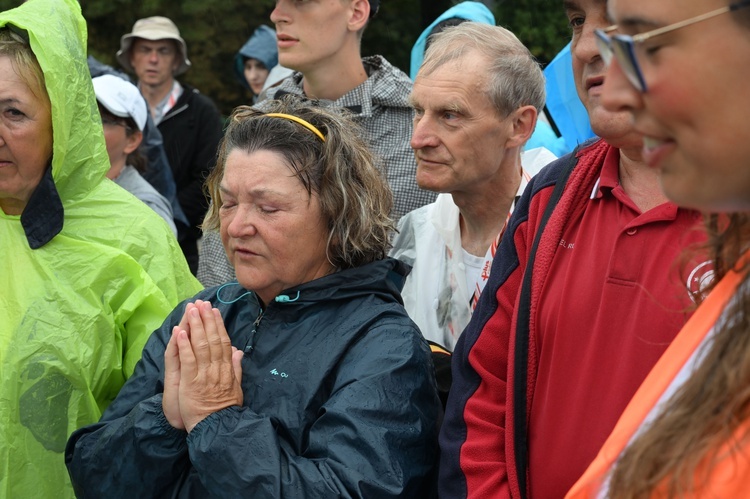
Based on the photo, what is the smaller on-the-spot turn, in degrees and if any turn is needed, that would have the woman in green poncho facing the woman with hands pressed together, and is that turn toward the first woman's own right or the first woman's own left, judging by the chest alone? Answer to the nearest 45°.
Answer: approximately 90° to the first woman's own left

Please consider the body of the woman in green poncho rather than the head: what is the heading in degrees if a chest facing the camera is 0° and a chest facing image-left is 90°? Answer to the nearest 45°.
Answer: approximately 45°

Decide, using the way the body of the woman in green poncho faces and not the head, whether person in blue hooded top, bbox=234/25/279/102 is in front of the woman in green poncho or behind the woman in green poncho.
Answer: behind

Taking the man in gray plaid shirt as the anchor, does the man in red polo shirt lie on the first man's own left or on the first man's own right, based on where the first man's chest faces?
on the first man's own left

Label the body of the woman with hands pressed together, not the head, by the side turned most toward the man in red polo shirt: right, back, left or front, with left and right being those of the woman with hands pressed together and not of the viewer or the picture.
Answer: left

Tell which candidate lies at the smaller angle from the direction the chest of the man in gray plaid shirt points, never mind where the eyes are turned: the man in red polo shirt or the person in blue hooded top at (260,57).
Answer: the man in red polo shirt

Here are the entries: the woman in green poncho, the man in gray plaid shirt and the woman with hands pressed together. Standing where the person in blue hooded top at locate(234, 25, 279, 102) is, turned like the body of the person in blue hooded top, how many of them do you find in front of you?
3

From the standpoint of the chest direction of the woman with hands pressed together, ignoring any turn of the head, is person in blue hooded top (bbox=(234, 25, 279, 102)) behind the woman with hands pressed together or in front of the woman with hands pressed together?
behind
